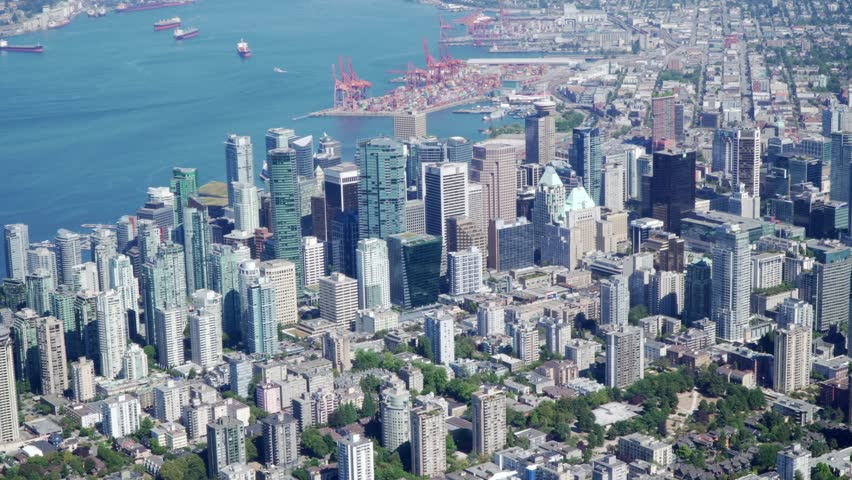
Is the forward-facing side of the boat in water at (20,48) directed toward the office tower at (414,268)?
no

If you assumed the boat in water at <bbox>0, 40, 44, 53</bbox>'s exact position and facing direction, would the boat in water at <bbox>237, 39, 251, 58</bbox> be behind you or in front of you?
in front

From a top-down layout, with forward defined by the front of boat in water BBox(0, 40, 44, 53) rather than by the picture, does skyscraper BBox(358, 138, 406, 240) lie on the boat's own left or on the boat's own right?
on the boat's own right

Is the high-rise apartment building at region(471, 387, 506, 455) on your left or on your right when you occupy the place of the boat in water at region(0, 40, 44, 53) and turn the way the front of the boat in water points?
on your right

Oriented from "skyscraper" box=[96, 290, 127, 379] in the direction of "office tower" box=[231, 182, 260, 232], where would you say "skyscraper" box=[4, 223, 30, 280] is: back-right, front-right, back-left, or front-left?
front-left

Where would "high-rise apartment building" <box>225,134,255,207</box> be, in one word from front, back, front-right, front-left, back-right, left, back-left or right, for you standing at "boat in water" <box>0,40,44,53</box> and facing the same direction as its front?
right

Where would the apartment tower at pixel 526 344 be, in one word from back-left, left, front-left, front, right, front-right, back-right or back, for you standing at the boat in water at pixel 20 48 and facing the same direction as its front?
right

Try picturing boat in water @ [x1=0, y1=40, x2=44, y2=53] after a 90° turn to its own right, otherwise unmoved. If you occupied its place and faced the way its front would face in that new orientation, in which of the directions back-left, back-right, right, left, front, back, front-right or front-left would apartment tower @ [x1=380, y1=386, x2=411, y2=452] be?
front

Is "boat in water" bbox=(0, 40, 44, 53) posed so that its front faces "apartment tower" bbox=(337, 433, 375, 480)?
no

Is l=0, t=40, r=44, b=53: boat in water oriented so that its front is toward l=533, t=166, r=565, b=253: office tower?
no

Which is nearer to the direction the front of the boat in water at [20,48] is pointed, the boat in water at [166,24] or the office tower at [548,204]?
the boat in water

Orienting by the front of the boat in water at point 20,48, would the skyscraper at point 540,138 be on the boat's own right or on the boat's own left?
on the boat's own right

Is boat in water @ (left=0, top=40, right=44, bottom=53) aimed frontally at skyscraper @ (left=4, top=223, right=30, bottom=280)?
no

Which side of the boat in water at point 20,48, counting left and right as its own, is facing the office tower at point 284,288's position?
right

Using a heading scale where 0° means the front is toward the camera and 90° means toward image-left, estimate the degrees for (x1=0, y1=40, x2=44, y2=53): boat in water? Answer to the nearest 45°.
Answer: approximately 270°

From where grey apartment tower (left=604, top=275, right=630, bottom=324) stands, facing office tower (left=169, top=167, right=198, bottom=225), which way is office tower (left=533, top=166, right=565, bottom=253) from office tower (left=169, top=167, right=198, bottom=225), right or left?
right

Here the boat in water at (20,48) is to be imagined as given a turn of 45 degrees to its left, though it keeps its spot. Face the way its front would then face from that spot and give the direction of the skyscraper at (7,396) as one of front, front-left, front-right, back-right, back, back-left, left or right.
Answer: back-right

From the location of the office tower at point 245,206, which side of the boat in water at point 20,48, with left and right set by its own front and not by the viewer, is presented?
right

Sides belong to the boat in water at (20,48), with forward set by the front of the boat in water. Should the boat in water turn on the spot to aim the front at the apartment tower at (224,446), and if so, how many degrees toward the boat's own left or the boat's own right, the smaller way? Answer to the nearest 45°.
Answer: approximately 90° to the boat's own right

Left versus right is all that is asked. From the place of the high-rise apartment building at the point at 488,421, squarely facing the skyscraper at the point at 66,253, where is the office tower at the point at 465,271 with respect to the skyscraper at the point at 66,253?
right

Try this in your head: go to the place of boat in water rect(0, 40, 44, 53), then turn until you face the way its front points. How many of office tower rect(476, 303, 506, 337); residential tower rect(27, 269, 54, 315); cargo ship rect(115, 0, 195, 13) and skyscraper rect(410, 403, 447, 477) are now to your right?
3
